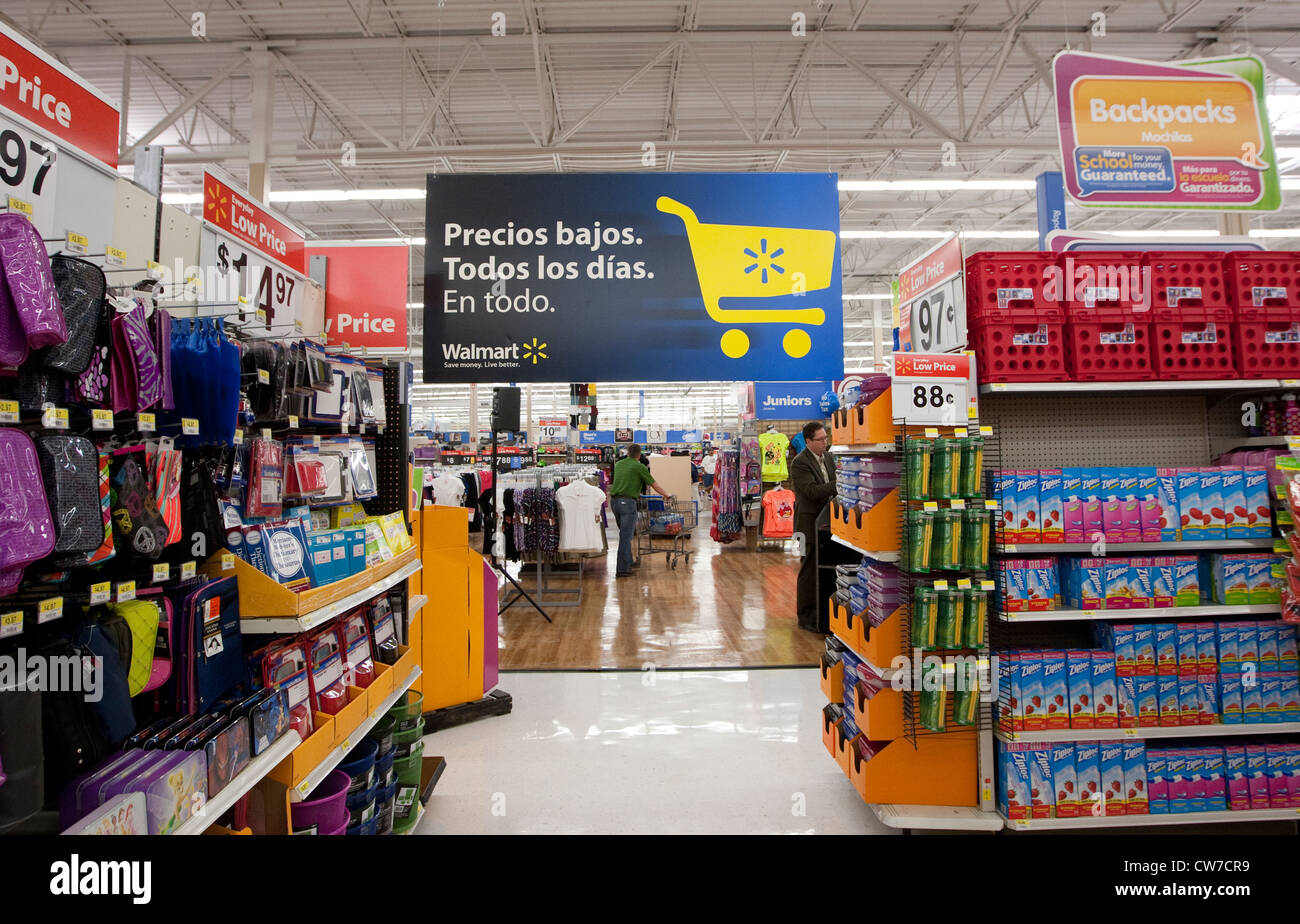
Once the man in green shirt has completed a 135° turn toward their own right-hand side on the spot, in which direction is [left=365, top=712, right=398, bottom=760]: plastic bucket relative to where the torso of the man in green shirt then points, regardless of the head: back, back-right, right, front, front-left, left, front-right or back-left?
front

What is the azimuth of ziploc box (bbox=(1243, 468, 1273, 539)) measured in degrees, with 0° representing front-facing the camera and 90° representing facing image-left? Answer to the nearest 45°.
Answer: approximately 0°

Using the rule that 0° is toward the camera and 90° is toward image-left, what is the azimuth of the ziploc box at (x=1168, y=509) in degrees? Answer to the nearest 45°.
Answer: approximately 0°

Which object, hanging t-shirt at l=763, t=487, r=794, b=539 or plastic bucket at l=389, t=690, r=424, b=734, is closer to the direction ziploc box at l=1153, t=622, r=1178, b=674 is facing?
the plastic bucket

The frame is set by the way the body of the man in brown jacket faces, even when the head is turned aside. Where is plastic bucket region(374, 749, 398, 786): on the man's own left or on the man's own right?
on the man's own right

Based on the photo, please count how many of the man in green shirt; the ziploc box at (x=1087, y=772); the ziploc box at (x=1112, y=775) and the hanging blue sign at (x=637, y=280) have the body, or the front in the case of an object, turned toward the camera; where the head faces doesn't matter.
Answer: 3
